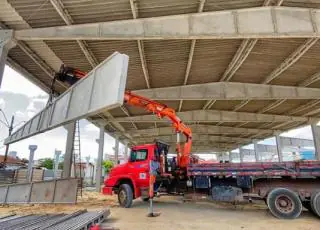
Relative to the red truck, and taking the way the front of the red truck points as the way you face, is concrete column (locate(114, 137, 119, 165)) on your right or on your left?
on your right

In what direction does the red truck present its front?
to the viewer's left

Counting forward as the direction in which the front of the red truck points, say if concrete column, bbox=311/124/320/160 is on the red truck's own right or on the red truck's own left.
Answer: on the red truck's own right

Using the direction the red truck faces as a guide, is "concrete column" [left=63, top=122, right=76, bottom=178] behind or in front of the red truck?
in front

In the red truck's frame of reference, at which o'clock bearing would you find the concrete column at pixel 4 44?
The concrete column is roughly at 11 o'clock from the red truck.

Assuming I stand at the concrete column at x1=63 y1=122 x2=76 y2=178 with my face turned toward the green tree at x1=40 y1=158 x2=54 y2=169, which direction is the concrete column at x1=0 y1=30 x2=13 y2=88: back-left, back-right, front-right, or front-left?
back-left

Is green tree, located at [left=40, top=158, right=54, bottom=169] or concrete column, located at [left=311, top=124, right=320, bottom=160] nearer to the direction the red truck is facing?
the green tree
